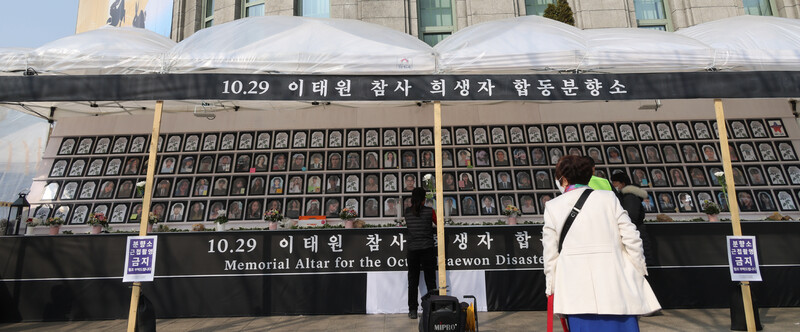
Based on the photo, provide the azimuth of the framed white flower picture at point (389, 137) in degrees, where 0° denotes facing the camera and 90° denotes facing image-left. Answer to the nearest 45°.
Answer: approximately 0°

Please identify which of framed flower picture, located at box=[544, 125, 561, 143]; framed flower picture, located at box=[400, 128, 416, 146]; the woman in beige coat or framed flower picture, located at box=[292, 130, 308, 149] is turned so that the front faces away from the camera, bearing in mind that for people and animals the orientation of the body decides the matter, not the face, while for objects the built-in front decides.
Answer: the woman in beige coat

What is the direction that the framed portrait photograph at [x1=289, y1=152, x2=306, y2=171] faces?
toward the camera

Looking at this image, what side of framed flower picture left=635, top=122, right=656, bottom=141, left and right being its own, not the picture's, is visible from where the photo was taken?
front

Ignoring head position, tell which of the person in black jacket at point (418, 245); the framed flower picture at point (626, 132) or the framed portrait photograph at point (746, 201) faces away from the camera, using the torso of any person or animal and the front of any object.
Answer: the person in black jacket

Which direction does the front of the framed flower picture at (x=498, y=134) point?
toward the camera

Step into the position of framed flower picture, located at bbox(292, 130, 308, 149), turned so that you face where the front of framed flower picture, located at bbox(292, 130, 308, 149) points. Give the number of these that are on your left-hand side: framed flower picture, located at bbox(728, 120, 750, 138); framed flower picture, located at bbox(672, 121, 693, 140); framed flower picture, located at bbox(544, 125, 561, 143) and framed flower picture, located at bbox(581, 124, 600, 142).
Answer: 4

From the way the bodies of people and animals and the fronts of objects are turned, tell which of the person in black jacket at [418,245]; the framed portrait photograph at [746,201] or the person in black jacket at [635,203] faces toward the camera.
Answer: the framed portrait photograph

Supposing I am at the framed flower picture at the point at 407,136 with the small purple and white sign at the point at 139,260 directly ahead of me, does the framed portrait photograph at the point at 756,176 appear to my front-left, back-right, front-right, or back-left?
back-left

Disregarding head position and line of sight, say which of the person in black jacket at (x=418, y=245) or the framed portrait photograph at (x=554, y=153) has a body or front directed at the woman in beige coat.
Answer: the framed portrait photograph

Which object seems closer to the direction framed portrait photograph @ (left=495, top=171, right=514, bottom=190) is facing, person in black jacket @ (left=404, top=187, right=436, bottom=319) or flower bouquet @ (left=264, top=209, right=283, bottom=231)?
the person in black jacket

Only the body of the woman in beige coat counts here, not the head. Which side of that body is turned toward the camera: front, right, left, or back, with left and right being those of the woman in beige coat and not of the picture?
back

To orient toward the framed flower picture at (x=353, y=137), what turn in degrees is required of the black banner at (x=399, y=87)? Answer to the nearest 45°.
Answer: approximately 180°

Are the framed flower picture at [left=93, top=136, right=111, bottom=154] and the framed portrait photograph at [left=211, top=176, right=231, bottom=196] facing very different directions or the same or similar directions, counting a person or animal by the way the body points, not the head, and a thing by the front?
same or similar directions
